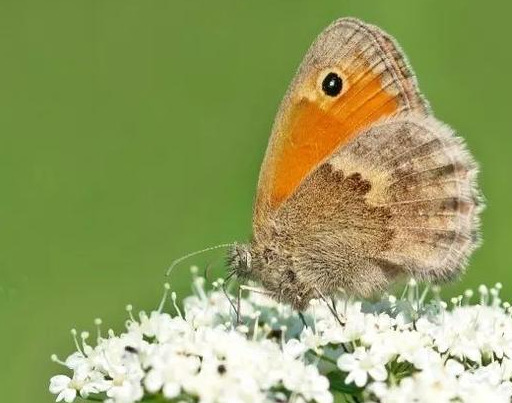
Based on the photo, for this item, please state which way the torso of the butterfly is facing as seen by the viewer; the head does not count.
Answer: to the viewer's left

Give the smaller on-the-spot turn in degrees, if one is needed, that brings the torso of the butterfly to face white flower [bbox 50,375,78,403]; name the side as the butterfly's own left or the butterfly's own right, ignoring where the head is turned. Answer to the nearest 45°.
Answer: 0° — it already faces it
